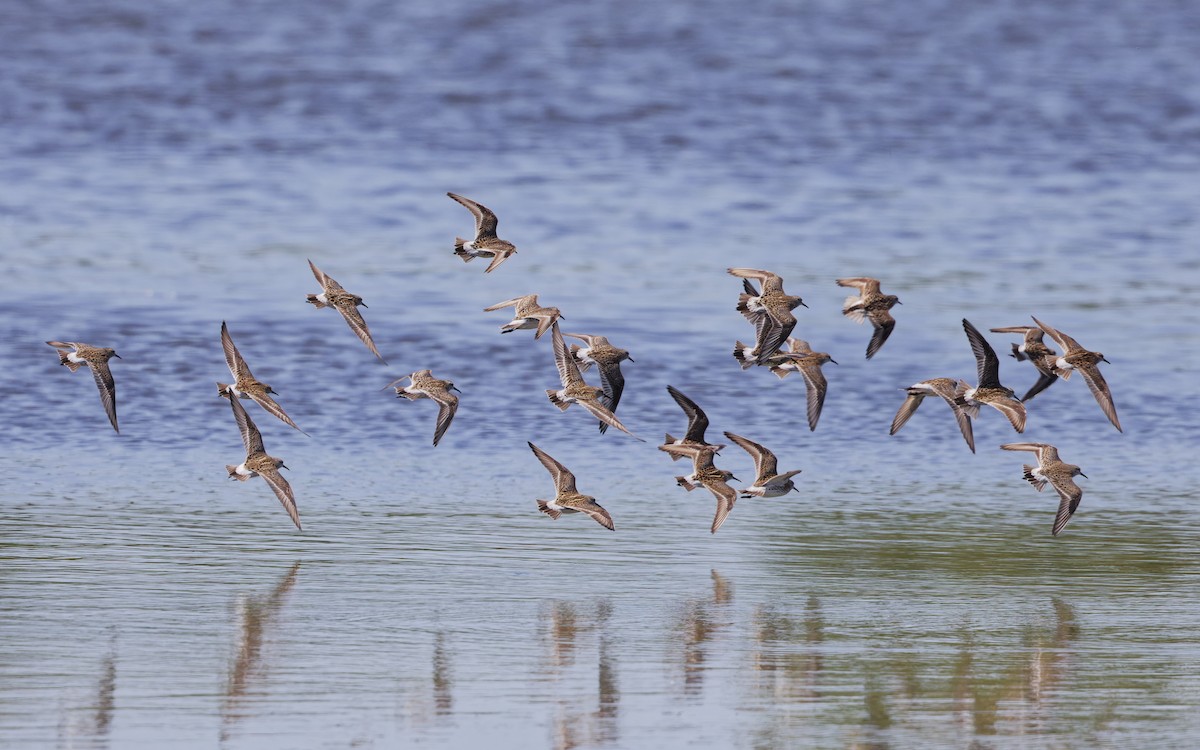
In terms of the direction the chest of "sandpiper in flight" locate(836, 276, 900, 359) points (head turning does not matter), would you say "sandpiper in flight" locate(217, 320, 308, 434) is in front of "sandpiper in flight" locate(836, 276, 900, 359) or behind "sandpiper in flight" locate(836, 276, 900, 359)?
behind

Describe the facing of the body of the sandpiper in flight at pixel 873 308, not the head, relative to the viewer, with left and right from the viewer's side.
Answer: facing to the right of the viewer

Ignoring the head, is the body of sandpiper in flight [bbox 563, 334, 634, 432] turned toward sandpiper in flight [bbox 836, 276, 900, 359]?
yes

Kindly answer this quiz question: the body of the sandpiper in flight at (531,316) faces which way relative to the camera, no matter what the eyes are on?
to the viewer's right

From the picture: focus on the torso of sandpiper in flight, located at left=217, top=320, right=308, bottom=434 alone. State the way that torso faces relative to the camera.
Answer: to the viewer's right

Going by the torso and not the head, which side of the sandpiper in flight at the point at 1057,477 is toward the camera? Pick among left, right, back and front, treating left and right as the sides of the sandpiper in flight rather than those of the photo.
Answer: right

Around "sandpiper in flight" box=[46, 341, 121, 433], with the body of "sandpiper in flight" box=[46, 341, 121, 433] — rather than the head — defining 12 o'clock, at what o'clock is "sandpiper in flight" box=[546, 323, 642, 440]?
"sandpiper in flight" box=[546, 323, 642, 440] is roughly at 1 o'clock from "sandpiper in flight" box=[46, 341, 121, 433].

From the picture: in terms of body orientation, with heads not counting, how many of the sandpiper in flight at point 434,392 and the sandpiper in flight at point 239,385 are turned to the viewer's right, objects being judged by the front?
2

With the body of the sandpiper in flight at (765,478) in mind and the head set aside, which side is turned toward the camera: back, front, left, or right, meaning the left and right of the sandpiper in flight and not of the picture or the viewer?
right

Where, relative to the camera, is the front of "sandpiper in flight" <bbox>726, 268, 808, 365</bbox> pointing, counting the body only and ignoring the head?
to the viewer's right
